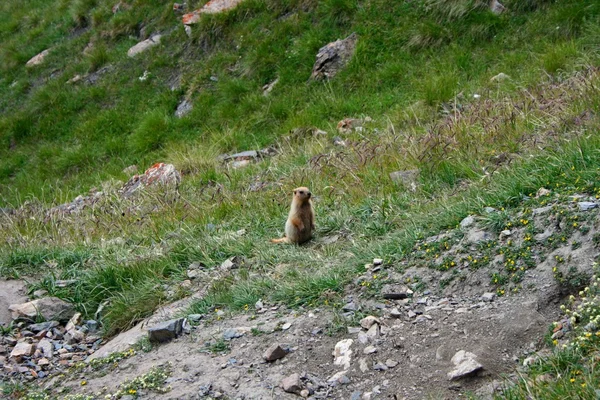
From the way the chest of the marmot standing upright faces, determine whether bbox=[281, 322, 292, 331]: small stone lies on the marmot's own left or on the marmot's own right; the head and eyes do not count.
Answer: on the marmot's own right

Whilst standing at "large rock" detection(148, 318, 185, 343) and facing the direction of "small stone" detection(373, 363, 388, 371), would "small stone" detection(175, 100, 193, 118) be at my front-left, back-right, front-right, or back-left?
back-left

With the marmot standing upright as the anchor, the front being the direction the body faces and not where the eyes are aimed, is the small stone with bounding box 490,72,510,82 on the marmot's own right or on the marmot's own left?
on the marmot's own left

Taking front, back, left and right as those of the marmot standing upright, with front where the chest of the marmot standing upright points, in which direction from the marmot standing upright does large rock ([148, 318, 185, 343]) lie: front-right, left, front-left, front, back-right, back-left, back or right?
right

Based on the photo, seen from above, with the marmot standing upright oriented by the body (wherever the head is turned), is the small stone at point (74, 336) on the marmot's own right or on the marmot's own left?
on the marmot's own right

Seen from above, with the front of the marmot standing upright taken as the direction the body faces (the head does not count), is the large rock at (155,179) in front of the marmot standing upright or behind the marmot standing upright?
behind

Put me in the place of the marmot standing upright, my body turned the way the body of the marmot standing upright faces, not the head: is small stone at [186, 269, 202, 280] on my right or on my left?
on my right

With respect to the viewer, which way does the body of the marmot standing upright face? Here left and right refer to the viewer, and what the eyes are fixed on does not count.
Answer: facing the viewer and to the right of the viewer
